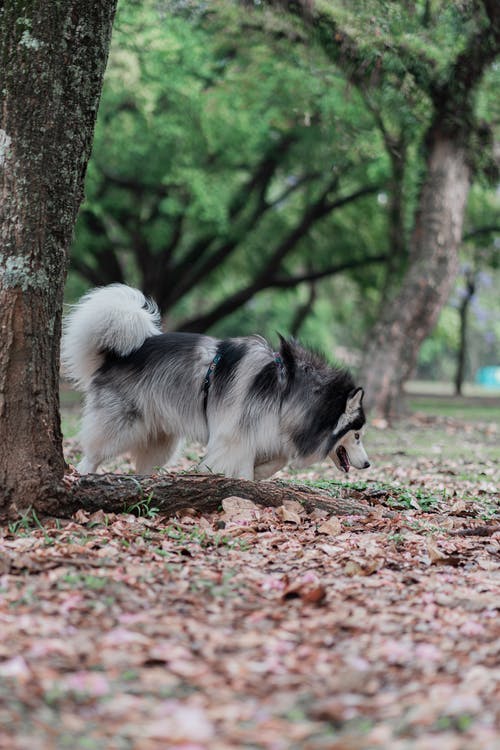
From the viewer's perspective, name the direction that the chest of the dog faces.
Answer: to the viewer's right
